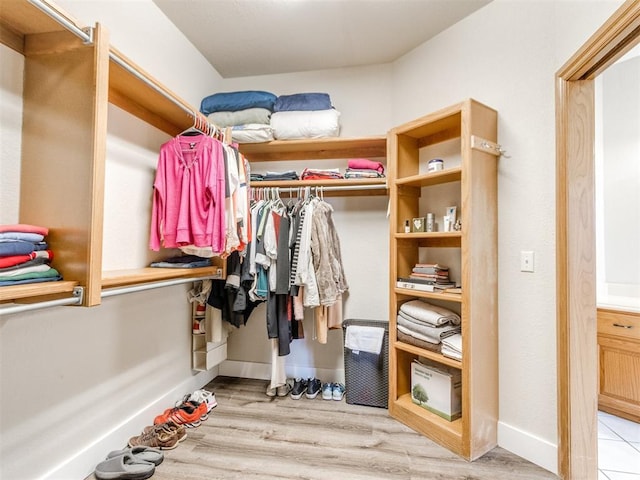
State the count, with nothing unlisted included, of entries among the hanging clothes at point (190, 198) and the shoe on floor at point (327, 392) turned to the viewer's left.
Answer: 0

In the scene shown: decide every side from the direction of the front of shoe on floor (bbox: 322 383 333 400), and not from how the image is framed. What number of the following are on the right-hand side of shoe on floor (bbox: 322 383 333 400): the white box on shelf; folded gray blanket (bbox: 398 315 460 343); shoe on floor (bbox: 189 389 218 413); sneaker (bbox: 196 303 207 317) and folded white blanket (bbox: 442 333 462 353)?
2
